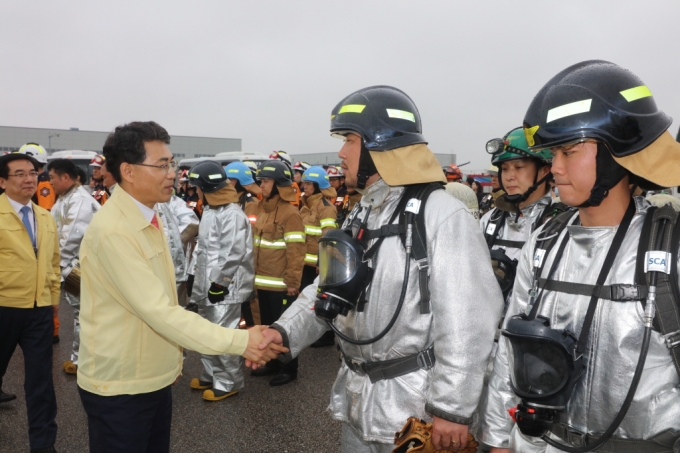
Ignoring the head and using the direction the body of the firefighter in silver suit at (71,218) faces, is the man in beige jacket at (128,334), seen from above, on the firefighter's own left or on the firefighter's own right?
on the firefighter's own left

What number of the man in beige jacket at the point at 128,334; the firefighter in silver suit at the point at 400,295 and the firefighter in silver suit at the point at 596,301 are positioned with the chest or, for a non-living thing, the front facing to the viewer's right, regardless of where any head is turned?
1

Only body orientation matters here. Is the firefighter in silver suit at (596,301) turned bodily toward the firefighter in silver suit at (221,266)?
no

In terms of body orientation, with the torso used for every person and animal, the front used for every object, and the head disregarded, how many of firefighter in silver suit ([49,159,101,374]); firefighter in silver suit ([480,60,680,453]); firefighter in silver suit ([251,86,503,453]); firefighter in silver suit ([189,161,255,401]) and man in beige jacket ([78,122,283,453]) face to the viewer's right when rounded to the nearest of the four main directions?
1

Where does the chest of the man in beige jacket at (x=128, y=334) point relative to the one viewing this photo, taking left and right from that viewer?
facing to the right of the viewer

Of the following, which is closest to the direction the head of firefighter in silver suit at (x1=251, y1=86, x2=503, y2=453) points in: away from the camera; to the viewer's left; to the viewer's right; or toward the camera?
to the viewer's left

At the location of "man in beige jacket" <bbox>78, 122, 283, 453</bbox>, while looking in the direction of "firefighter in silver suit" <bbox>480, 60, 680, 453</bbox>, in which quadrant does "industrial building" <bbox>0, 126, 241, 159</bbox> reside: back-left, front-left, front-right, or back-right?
back-left

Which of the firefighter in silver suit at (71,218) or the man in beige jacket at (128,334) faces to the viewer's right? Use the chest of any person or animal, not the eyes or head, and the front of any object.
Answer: the man in beige jacket

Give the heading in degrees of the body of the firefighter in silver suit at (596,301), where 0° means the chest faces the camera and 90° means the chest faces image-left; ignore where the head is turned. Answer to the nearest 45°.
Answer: approximately 45°

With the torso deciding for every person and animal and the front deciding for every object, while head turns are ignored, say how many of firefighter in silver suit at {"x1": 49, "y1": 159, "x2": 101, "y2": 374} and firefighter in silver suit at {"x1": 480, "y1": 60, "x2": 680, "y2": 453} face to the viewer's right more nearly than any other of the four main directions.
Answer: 0

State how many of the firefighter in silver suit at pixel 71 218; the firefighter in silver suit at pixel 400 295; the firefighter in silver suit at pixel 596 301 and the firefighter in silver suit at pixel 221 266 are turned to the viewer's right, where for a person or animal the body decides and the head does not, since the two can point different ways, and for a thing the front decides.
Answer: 0
